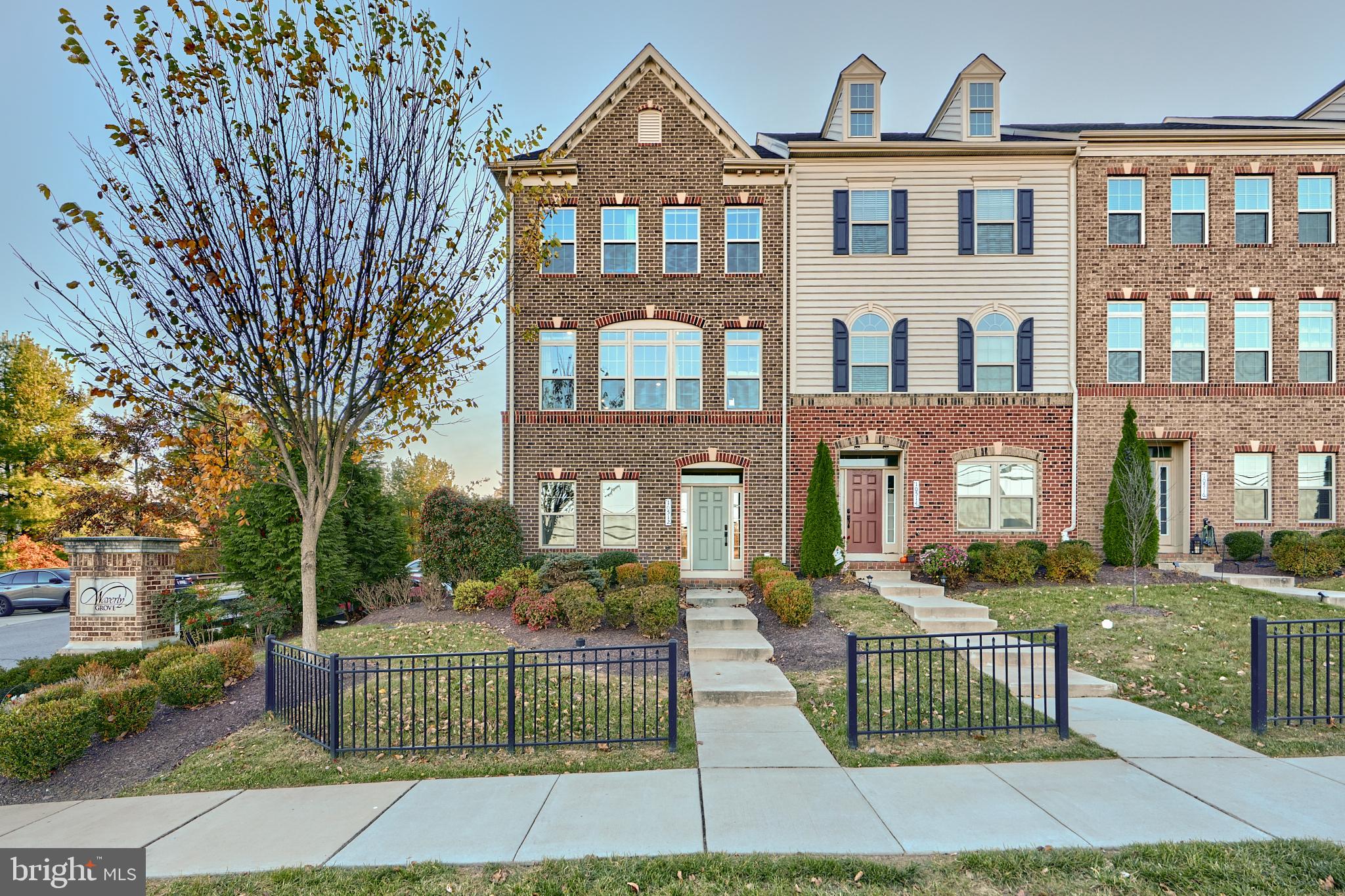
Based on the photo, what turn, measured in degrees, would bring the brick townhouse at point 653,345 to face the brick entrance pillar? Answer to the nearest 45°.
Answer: approximately 45° to its right

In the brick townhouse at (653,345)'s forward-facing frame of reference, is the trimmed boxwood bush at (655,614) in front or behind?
in front

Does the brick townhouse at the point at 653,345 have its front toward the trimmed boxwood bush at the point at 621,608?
yes

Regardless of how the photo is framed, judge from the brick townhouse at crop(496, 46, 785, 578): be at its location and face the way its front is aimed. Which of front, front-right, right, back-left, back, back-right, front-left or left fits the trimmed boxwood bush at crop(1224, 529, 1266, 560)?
left

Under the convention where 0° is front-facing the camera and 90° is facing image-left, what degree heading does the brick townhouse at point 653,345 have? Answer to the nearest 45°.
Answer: approximately 0°

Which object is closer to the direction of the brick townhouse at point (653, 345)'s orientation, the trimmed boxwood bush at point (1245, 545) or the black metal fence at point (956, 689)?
the black metal fence

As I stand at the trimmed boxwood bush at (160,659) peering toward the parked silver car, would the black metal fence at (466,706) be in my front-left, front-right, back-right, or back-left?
back-right

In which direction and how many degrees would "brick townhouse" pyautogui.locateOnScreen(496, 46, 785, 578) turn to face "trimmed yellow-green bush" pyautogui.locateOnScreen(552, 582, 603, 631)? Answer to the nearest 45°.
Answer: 0° — it already faces it

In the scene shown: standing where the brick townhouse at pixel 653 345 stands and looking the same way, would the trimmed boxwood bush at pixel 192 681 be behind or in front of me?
in front

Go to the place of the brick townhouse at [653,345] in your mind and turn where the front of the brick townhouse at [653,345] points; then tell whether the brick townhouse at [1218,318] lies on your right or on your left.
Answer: on your left
